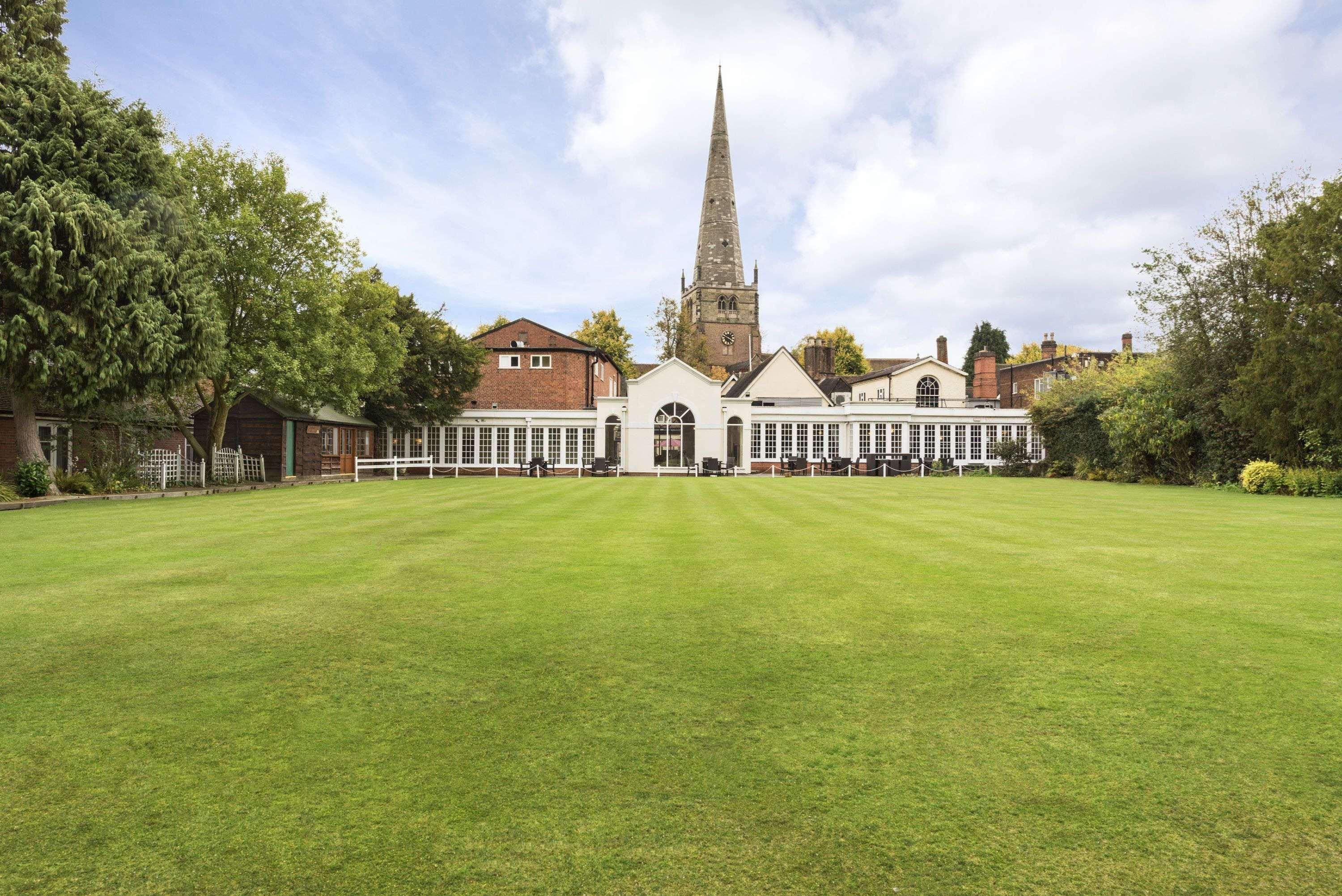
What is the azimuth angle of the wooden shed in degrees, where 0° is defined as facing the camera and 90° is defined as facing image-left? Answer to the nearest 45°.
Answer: approximately 315°

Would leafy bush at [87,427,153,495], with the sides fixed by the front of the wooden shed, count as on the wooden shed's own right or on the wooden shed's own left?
on the wooden shed's own right

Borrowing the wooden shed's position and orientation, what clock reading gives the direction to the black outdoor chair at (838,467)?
The black outdoor chair is roughly at 11 o'clock from the wooden shed.

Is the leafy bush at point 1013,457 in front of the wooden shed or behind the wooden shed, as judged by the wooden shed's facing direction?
in front

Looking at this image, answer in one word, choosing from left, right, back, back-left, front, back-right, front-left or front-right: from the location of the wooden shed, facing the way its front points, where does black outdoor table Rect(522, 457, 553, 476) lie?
front-left

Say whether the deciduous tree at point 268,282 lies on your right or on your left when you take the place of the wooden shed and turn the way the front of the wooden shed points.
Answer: on your right

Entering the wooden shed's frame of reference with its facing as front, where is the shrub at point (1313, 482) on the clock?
The shrub is roughly at 12 o'clock from the wooden shed.

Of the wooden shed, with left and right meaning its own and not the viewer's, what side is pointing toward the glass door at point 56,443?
right

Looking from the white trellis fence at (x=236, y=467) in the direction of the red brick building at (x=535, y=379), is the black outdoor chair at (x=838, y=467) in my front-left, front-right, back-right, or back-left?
front-right

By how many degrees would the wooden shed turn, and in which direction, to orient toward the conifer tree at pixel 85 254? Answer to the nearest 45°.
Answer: approximately 45° to its right

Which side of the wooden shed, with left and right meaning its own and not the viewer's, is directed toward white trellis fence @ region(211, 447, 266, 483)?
right

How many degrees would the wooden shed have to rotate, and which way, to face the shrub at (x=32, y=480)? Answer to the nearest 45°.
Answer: approximately 90° to its right

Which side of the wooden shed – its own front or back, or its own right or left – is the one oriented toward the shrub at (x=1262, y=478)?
front
